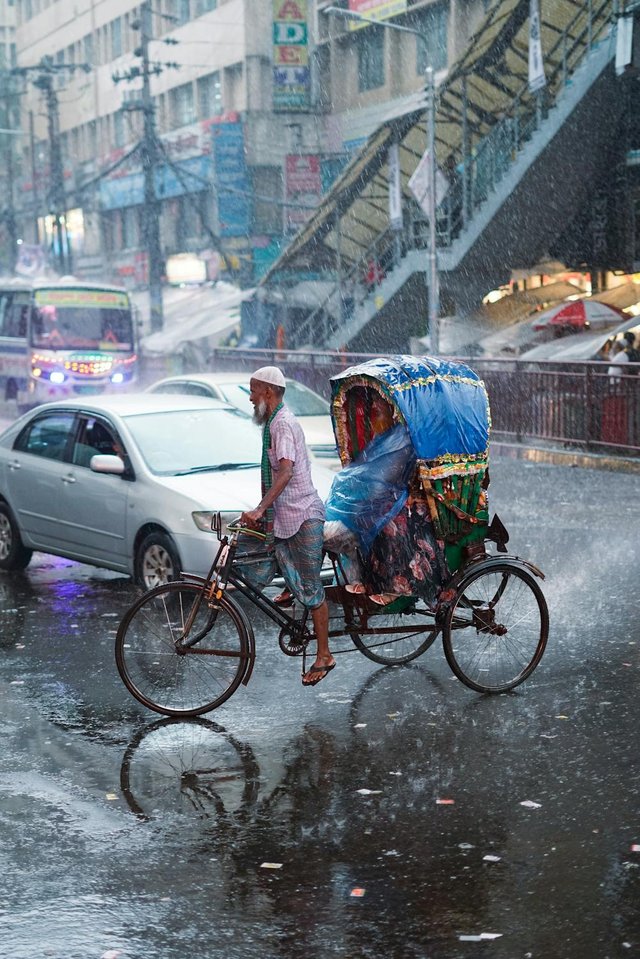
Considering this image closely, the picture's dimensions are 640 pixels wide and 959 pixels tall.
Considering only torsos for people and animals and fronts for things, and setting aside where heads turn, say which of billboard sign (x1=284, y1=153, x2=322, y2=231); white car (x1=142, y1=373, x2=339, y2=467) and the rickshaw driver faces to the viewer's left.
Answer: the rickshaw driver

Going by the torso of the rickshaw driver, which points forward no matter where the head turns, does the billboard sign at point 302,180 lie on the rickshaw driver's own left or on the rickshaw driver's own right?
on the rickshaw driver's own right

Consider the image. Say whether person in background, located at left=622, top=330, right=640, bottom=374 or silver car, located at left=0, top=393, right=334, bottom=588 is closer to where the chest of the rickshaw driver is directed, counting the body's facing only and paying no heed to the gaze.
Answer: the silver car

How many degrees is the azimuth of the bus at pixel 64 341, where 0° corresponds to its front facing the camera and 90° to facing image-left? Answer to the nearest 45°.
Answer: approximately 315°

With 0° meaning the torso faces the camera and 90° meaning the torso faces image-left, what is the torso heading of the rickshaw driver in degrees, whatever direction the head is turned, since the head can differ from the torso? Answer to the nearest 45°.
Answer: approximately 90°

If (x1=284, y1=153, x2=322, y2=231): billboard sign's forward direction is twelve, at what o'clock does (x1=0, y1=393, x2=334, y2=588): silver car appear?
The silver car is roughly at 12 o'clock from the billboard sign.

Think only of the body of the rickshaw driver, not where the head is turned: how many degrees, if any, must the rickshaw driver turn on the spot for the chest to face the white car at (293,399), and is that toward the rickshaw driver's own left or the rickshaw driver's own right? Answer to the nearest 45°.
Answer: approximately 90° to the rickshaw driver's own right

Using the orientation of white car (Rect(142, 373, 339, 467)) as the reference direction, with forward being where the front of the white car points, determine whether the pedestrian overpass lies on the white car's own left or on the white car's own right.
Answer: on the white car's own left
